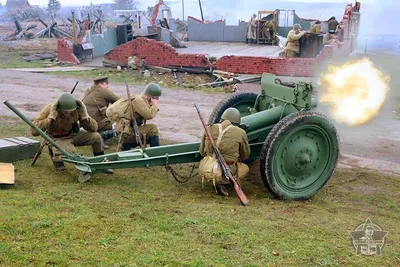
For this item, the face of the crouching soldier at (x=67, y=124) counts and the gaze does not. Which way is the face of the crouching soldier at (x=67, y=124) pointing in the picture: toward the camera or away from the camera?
toward the camera

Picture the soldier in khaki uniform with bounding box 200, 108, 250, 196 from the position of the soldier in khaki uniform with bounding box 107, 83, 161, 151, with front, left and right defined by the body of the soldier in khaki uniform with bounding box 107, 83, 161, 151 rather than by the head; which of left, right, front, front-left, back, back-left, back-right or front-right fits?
front-right

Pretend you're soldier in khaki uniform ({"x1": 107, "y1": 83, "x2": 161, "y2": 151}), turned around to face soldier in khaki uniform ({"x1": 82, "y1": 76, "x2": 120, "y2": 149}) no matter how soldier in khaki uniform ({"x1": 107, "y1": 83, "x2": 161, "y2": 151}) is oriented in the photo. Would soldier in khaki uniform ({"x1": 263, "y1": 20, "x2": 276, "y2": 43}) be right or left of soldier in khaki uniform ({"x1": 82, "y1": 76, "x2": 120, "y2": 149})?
right

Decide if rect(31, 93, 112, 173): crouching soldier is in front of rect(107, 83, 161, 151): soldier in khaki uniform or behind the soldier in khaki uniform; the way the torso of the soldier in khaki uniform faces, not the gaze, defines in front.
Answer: behind

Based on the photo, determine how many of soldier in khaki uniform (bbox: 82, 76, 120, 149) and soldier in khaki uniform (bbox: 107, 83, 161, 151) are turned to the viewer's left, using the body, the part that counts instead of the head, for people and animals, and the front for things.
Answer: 0

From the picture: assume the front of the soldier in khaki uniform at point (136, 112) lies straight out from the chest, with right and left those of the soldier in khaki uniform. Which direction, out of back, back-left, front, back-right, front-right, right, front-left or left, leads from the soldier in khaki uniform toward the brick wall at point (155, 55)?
left

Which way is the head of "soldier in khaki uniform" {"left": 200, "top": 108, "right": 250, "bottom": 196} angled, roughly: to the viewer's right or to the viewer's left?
to the viewer's right

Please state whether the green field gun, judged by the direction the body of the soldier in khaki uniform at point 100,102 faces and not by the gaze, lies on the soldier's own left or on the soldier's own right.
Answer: on the soldier's own right

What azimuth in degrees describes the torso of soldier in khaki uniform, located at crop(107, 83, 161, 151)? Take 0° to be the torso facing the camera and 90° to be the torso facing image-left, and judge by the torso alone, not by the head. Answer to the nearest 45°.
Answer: approximately 270°

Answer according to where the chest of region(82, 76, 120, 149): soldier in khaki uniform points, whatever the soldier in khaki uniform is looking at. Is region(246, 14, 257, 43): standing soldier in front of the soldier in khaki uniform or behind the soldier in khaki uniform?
in front

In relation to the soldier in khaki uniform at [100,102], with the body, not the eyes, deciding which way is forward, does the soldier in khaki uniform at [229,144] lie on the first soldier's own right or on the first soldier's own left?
on the first soldier's own right
